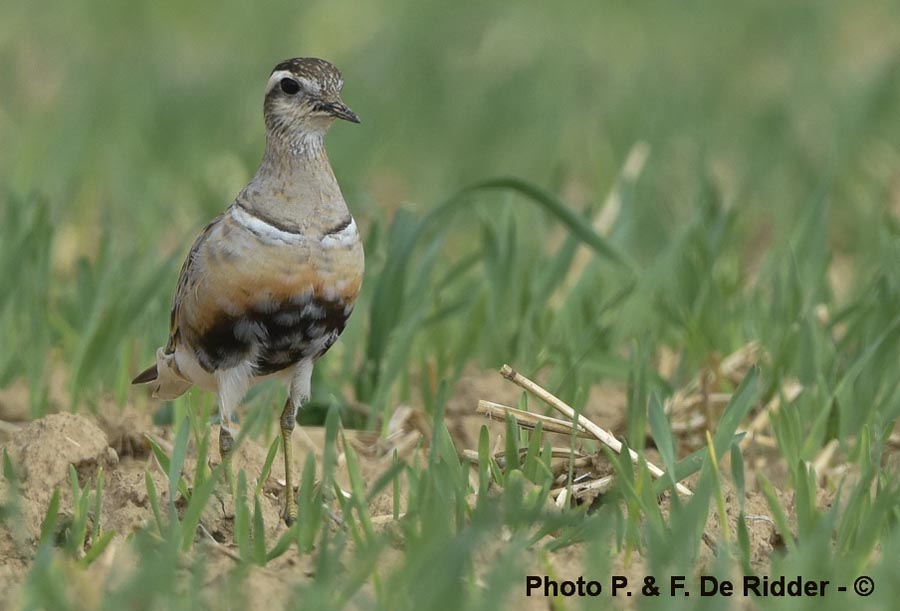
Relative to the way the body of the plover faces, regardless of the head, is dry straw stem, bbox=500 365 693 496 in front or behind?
in front

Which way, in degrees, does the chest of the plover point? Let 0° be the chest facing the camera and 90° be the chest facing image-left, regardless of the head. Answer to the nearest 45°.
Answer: approximately 315°

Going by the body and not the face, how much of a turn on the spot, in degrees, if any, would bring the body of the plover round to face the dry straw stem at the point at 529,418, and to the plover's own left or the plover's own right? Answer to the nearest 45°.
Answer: approximately 45° to the plover's own left
